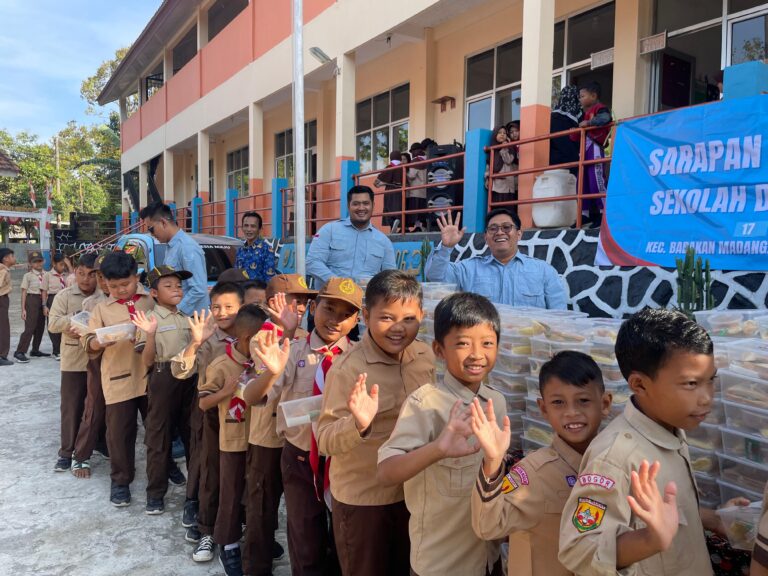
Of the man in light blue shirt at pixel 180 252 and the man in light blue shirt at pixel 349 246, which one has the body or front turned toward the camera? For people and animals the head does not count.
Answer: the man in light blue shirt at pixel 349 246

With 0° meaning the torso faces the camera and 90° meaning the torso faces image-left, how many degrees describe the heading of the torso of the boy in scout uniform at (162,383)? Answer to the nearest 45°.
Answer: approximately 315°

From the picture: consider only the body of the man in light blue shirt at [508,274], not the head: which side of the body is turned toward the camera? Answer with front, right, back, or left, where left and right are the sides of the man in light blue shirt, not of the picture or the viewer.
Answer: front

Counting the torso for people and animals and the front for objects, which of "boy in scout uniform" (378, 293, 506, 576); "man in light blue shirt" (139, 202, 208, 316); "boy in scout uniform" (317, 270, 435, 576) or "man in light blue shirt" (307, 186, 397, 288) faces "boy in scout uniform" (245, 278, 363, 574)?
"man in light blue shirt" (307, 186, 397, 288)

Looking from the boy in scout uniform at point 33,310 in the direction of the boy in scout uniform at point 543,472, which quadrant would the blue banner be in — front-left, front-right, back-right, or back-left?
front-left

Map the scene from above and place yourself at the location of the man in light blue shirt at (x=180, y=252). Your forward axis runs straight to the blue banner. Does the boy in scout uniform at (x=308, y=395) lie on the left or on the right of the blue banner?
right

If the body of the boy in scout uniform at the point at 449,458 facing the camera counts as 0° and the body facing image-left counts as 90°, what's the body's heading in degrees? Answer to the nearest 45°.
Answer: approximately 315°

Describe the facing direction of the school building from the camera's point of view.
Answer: facing the viewer and to the left of the viewer

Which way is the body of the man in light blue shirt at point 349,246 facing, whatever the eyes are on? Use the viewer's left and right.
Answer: facing the viewer
